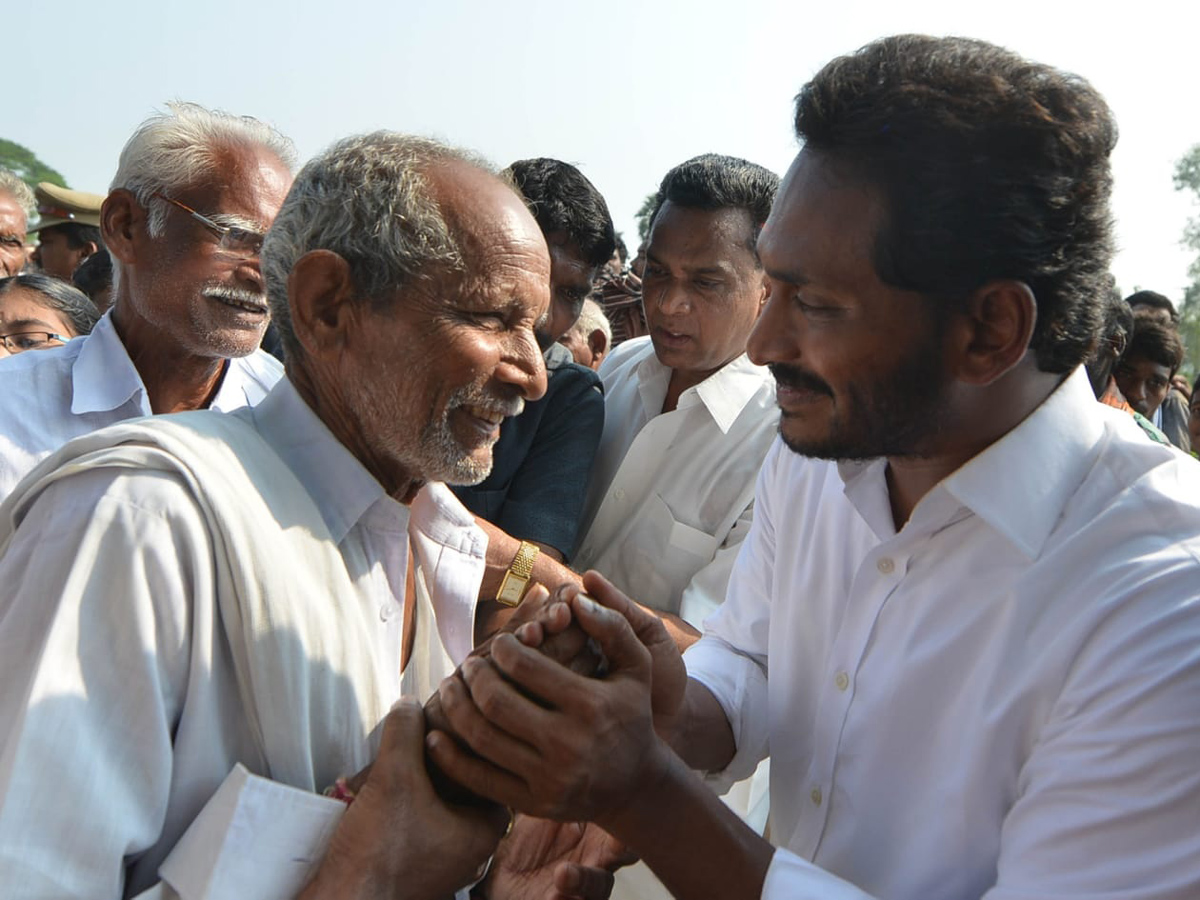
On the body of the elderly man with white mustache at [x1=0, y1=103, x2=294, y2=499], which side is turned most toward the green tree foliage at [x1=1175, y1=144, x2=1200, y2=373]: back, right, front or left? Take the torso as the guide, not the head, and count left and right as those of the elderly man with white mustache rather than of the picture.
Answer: left

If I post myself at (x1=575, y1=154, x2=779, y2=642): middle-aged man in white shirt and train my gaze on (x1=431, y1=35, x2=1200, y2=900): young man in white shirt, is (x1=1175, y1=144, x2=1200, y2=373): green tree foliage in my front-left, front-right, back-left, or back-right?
back-left

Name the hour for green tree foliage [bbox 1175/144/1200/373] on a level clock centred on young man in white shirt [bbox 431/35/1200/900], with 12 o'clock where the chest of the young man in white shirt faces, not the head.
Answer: The green tree foliage is roughly at 5 o'clock from the young man in white shirt.

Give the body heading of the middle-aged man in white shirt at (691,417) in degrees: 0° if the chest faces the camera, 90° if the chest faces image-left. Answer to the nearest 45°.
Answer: approximately 45°

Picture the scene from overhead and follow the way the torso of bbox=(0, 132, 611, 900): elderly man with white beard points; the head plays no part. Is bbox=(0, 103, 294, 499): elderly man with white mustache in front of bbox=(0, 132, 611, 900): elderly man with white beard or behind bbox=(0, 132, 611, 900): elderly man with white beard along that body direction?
behind

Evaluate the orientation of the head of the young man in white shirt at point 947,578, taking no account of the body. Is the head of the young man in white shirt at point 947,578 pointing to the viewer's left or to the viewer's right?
to the viewer's left

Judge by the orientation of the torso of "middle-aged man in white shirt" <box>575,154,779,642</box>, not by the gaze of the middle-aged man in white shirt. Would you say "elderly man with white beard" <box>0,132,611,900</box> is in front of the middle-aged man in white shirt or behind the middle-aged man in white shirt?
in front

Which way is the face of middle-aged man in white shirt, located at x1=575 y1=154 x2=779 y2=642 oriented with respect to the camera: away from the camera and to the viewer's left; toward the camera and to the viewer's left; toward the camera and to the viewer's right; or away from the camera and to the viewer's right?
toward the camera and to the viewer's left

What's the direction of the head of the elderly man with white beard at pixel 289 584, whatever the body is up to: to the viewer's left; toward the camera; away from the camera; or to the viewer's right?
to the viewer's right

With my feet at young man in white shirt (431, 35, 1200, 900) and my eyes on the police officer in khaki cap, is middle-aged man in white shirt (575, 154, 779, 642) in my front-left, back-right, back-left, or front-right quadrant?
front-right

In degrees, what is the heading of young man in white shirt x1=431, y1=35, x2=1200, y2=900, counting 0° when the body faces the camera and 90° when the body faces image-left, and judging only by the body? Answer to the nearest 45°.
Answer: approximately 45°

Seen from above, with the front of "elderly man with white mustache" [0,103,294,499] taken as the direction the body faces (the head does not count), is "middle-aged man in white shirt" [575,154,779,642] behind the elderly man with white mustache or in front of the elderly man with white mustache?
in front

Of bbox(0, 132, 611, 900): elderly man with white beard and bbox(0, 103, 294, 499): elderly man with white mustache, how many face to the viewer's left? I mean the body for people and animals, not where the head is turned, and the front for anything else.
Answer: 0

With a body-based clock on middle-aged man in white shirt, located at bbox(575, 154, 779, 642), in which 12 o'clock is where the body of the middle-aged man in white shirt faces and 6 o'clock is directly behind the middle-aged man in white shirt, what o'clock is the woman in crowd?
The woman in crowd is roughly at 2 o'clock from the middle-aged man in white shirt.

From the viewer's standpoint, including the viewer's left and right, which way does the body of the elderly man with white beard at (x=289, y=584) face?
facing the viewer and to the right of the viewer

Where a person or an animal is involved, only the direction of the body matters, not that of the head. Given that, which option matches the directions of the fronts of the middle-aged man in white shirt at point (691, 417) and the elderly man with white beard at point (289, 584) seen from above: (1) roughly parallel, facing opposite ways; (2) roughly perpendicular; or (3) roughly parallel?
roughly perpendicular
